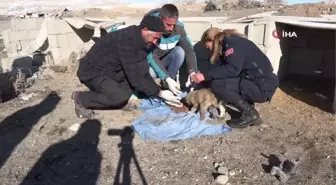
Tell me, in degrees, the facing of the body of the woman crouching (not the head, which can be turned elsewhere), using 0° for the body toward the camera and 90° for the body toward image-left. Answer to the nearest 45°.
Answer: approximately 90°

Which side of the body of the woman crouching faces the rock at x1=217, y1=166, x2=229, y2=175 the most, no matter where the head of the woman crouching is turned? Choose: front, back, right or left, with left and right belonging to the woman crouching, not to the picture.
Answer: left

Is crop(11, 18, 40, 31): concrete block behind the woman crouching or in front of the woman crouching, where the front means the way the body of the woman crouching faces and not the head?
in front

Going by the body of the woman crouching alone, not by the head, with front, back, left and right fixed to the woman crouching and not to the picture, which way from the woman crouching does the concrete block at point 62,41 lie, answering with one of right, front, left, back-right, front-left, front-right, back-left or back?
front-right

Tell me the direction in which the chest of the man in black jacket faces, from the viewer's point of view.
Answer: to the viewer's right

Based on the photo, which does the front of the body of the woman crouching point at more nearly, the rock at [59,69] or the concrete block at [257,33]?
the rock

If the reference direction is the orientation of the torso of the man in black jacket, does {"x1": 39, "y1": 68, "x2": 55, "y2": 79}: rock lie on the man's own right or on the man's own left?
on the man's own left

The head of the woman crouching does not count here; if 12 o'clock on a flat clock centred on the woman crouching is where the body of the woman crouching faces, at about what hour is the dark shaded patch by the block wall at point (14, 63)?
The dark shaded patch by the block wall is roughly at 1 o'clock from the woman crouching.

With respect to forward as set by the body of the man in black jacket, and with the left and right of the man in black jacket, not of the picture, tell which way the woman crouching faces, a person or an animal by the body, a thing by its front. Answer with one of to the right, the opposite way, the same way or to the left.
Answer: the opposite way

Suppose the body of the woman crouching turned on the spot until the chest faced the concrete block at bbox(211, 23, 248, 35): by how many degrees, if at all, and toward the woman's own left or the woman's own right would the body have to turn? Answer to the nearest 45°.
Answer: approximately 90° to the woman's own right

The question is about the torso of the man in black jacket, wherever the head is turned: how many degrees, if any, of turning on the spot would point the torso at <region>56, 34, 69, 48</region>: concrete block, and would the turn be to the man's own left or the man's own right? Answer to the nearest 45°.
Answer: approximately 90° to the man's own left

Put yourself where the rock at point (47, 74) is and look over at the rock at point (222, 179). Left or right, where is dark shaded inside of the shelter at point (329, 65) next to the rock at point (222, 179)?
left

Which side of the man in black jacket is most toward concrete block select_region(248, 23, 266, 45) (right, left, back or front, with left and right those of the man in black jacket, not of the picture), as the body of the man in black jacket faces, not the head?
front

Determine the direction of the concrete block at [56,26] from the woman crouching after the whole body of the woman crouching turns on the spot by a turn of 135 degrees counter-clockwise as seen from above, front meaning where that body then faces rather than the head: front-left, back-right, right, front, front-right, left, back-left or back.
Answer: back

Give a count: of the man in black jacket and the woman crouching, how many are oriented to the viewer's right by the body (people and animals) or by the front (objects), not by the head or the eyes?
1
